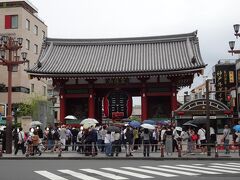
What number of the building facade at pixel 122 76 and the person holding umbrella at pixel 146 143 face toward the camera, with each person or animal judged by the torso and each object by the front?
1

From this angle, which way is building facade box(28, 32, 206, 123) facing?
toward the camera

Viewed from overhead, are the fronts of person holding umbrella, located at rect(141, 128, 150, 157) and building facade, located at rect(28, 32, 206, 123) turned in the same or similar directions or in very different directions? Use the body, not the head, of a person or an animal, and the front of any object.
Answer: very different directions

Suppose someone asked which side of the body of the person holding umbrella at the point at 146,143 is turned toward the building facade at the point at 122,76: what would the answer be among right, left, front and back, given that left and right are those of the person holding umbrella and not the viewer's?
front

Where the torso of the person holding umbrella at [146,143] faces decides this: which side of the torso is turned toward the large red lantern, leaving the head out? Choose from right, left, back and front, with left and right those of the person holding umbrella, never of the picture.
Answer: front

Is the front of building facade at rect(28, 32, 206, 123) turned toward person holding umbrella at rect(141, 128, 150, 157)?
yes

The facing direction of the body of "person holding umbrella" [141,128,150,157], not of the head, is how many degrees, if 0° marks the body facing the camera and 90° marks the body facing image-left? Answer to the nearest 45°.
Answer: approximately 180°
